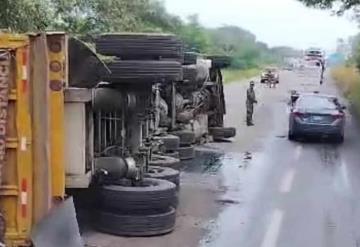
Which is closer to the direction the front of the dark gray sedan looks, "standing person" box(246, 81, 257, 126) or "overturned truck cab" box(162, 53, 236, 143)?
the standing person

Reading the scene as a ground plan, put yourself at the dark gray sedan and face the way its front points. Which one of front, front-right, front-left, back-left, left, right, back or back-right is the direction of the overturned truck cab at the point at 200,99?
back-left

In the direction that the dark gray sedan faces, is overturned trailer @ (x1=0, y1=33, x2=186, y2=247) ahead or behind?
behind

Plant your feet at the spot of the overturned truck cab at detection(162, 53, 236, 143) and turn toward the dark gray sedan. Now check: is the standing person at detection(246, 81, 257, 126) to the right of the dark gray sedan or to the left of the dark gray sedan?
left

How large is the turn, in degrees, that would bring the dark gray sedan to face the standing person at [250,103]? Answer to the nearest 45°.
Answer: approximately 45° to its left

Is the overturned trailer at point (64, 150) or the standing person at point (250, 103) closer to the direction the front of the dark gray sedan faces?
the standing person

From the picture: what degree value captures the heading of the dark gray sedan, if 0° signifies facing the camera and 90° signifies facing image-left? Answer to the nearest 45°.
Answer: approximately 180°
